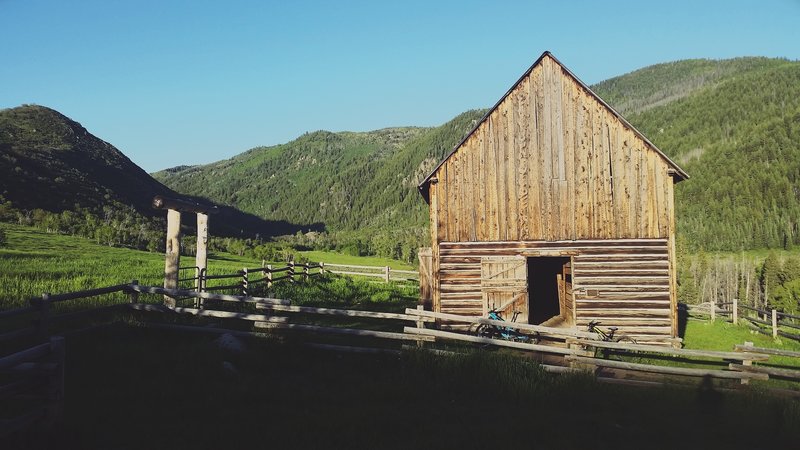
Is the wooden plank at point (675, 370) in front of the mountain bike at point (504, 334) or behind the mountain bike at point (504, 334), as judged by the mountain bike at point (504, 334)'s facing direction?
behind

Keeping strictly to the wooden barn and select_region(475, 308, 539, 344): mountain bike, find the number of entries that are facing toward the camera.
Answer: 1

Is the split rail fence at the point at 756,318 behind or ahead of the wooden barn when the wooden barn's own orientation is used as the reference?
behind

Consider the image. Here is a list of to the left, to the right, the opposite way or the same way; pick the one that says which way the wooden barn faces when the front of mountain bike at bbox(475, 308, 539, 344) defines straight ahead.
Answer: to the left

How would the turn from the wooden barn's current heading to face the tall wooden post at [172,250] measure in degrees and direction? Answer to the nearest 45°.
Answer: approximately 45° to its right

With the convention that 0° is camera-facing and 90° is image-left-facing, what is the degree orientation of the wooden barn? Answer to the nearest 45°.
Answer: approximately 0°

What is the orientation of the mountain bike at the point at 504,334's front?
to the viewer's left
